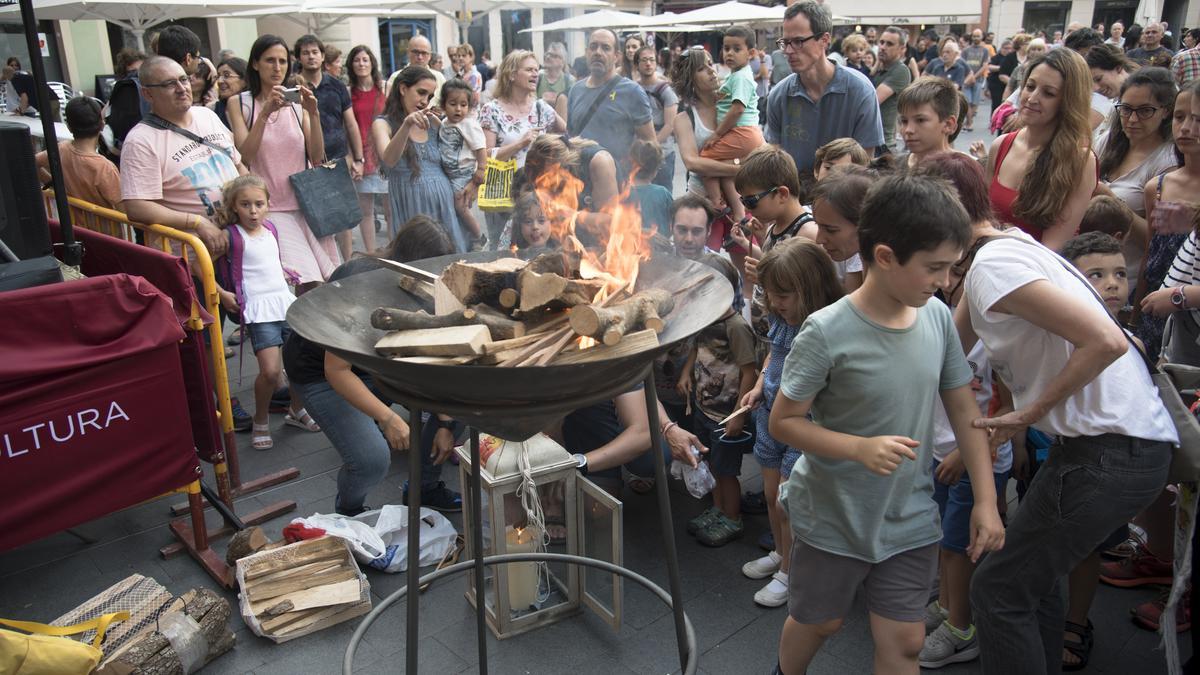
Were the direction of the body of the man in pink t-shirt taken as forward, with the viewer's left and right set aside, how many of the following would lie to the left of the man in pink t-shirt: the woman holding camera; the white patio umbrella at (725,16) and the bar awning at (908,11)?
3

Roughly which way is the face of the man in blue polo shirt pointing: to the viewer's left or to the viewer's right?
to the viewer's left

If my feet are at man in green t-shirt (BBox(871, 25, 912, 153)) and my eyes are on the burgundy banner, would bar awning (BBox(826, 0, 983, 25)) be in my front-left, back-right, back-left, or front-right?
back-right

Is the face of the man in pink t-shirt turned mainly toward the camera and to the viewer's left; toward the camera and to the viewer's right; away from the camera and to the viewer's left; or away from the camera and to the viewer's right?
toward the camera and to the viewer's right

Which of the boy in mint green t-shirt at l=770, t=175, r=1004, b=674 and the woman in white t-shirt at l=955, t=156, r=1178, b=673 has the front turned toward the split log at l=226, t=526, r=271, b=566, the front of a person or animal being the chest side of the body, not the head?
the woman in white t-shirt

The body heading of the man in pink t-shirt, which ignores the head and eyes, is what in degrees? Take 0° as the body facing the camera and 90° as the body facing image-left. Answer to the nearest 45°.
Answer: approximately 315°

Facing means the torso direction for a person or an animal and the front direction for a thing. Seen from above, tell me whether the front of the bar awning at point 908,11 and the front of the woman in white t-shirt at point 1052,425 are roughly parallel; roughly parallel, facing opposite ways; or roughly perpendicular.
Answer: roughly perpendicular

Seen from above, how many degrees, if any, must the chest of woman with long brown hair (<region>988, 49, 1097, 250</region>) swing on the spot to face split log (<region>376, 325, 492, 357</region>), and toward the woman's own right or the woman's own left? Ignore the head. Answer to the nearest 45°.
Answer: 0° — they already face it

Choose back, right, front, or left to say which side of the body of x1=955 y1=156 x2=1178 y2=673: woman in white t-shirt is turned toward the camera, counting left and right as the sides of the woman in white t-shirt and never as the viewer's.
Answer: left

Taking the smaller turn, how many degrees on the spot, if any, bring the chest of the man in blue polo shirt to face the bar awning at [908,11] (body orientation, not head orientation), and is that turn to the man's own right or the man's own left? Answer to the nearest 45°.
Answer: approximately 135° to the man's own right

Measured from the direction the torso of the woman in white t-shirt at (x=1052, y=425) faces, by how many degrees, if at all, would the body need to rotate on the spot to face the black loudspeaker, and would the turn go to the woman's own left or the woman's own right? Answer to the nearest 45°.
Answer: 0° — they already face it

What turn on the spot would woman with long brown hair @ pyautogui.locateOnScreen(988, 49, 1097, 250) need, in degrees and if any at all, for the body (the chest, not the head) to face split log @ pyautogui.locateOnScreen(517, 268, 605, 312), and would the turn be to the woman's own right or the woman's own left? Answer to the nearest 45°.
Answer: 0° — they already face it
